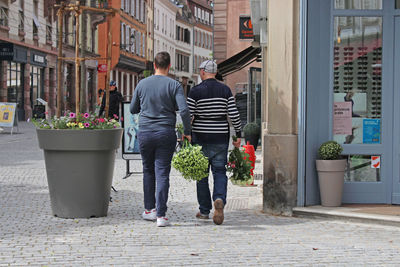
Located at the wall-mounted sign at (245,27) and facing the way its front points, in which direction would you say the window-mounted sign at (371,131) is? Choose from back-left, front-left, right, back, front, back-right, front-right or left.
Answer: front

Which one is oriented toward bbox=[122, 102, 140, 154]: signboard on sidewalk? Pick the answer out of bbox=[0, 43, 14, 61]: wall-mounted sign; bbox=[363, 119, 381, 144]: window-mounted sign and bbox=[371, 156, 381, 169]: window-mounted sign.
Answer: bbox=[0, 43, 14, 61]: wall-mounted sign

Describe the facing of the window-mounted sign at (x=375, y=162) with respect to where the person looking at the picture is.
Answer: facing the viewer

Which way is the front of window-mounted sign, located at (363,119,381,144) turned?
toward the camera

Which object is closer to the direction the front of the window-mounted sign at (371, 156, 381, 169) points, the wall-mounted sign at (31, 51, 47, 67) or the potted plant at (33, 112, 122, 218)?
the potted plant

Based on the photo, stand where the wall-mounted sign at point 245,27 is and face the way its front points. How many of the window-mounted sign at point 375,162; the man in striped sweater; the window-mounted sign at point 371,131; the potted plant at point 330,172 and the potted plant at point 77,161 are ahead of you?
5

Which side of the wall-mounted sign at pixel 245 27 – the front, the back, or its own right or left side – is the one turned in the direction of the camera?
front

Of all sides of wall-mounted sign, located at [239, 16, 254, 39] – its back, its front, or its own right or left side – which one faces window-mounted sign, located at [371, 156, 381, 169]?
front

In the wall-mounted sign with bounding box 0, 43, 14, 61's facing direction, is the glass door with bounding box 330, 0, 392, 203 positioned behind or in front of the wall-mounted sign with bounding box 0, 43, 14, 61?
in front

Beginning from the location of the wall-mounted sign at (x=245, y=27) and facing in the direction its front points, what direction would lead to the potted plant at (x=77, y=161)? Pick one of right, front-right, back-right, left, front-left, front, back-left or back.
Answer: front

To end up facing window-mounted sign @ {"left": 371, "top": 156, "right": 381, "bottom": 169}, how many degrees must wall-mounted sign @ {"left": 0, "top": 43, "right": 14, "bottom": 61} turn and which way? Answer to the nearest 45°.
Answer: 0° — it already faces it

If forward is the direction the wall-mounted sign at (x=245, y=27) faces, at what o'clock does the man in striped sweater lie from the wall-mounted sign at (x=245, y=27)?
The man in striped sweater is roughly at 12 o'clock from the wall-mounted sign.
